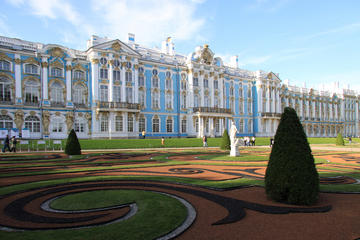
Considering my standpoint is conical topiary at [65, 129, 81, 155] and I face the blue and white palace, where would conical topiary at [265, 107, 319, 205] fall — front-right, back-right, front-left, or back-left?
back-right

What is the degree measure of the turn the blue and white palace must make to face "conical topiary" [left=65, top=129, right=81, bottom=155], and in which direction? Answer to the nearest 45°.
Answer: approximately 45° to its right

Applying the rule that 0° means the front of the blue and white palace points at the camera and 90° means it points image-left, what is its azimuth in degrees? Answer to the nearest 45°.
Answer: approximately 315°
